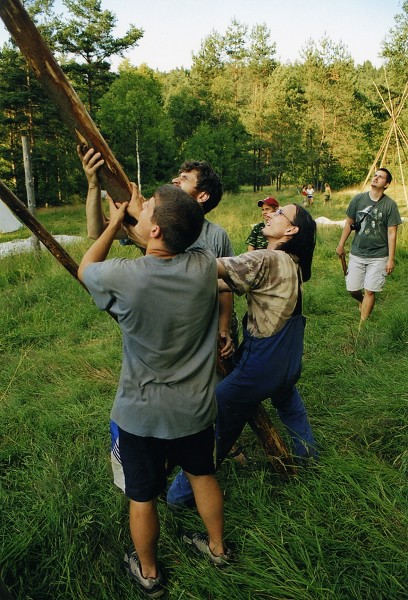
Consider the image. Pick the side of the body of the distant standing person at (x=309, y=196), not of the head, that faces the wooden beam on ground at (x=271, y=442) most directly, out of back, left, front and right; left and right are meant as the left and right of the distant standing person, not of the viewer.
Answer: front

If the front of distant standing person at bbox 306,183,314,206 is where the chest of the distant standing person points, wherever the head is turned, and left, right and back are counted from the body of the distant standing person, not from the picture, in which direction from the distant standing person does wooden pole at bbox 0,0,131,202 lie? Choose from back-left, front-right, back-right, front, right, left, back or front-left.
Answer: front

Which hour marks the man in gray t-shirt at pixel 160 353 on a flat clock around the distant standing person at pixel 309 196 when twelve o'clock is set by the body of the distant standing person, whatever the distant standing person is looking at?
The man in gray t-shirt is roughly at 12 o'clock from the distant standing person.

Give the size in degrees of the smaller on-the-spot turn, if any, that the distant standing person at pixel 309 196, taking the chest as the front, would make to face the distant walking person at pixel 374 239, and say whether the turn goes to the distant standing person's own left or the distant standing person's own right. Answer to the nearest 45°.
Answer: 0° — they already face them

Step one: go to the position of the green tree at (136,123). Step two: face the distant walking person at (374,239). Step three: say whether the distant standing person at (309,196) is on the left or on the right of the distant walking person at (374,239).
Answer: left

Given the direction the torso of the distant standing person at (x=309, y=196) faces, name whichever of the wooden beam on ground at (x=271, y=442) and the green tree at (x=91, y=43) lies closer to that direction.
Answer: the wooden beam on ground

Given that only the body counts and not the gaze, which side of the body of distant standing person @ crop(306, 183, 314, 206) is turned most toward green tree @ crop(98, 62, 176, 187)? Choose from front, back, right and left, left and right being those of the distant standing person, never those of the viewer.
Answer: right

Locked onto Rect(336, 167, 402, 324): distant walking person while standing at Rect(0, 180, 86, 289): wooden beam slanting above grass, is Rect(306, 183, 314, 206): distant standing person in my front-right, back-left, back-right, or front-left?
front-left

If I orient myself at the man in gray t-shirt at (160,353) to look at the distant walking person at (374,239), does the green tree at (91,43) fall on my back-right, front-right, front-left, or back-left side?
front-left

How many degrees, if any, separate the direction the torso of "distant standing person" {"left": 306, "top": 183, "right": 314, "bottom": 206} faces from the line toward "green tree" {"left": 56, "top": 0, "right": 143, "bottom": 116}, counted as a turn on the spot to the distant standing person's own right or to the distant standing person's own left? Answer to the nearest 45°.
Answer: approximately 90° to the distant standing person's own right

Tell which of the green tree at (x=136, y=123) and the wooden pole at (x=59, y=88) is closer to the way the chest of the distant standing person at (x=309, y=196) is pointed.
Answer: the wooden pole

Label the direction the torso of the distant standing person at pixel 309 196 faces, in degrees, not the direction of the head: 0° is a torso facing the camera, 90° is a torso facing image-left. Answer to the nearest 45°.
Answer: approximately 0°

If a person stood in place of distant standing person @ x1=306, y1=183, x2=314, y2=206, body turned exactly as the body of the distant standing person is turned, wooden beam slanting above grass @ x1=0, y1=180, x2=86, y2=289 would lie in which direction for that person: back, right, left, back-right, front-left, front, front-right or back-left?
front
